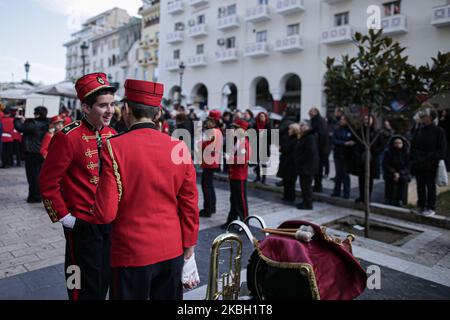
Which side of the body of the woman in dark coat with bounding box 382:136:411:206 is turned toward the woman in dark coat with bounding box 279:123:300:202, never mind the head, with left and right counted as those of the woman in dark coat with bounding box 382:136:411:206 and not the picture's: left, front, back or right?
right

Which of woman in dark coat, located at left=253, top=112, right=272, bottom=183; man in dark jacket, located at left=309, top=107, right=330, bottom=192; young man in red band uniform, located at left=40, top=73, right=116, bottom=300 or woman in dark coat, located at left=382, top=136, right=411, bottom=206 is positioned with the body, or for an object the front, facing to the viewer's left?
the man in dark jacket

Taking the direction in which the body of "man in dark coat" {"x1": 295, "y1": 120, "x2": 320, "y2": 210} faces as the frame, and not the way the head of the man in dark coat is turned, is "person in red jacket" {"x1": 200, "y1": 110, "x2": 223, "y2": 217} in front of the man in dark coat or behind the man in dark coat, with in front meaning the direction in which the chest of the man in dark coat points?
in front

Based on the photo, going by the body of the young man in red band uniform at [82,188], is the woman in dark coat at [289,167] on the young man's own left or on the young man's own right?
on the young man's own left

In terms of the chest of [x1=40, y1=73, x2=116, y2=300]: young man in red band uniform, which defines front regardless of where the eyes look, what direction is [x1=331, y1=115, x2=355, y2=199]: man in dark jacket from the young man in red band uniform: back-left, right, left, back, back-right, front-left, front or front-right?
left

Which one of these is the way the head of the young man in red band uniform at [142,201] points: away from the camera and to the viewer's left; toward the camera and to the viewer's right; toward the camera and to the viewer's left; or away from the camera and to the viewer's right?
away from the camera and to the viewer's left

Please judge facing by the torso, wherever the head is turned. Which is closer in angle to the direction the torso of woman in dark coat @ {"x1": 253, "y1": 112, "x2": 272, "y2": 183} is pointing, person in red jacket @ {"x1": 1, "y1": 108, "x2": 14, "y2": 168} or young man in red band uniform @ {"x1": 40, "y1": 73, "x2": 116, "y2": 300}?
the young man in red band uniform

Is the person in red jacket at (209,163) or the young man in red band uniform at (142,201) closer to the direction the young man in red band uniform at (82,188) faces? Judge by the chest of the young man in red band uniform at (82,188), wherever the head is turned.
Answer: the young man in red band uniform
